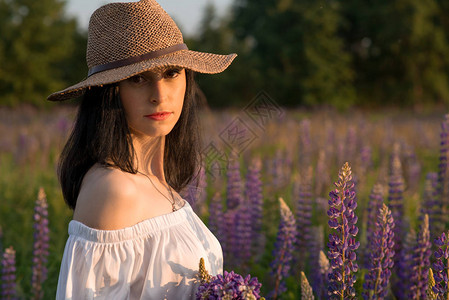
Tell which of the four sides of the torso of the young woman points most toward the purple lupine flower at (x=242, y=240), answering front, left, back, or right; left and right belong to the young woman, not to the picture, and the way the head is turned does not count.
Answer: left

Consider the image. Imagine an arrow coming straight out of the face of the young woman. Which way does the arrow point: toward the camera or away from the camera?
toward the camera

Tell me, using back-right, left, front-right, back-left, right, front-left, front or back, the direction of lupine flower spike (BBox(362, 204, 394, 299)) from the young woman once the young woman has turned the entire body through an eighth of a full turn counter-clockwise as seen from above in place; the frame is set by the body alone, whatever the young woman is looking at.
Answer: front

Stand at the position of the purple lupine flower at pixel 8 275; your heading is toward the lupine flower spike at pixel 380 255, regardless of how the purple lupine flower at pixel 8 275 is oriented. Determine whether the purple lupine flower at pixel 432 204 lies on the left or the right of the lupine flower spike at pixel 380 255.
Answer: left

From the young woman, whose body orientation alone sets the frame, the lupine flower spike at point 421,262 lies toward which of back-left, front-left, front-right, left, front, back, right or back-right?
front-left

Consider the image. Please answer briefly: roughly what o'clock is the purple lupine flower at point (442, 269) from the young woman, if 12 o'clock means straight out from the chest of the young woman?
The purple lupine flower is roughly at 11 o'clock from the young woman.

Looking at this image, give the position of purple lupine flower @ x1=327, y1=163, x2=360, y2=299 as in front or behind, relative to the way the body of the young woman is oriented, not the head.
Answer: in front

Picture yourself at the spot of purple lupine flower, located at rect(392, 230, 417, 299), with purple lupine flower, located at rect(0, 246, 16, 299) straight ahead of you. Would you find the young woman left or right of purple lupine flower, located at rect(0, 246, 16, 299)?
left

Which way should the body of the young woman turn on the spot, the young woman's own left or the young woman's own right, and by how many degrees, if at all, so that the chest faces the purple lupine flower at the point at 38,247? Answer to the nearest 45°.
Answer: approximately 180°

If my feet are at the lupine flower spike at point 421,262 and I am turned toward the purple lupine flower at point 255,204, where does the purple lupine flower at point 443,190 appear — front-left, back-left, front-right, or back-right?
front-right
